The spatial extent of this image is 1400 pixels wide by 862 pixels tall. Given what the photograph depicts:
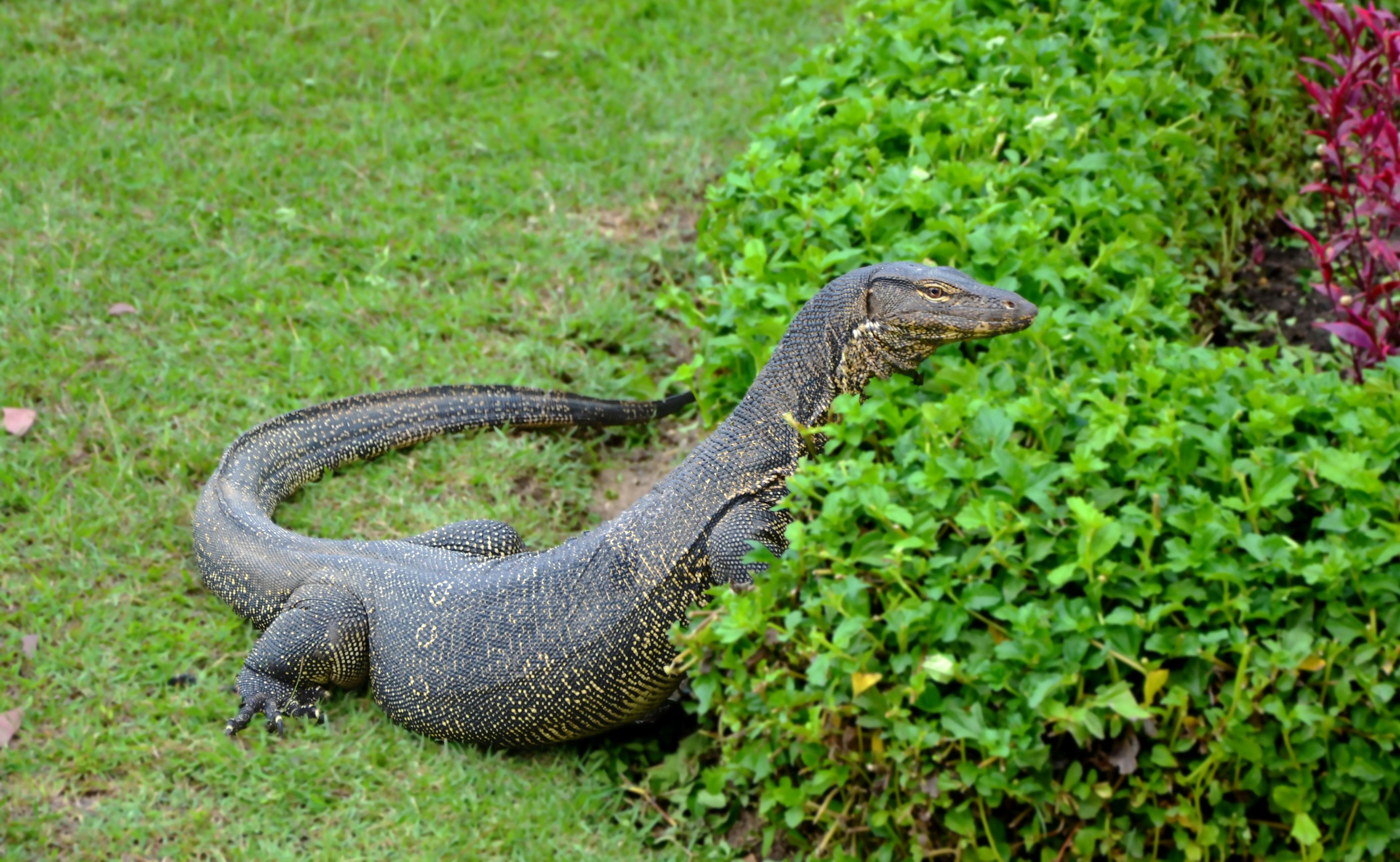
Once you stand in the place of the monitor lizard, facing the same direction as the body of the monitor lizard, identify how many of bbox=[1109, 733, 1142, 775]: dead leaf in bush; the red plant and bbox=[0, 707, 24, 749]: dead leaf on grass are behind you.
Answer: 1

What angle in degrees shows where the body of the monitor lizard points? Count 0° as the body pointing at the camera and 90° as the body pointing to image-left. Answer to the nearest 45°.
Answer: approximately 270°

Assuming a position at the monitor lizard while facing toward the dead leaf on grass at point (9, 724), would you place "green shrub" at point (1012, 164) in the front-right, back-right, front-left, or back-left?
back-right

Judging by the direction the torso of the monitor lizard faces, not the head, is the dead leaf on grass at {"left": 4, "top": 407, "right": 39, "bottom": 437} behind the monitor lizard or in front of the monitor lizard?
behind

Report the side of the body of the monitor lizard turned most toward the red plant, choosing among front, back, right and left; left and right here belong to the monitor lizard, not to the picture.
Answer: front

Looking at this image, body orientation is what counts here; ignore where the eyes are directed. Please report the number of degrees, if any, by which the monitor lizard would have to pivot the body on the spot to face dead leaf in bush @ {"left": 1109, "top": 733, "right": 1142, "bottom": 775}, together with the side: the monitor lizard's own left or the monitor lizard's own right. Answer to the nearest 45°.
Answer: approximately 45° to the monitor lizard's own right

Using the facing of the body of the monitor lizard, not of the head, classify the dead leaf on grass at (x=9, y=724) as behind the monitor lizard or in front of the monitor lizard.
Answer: behind

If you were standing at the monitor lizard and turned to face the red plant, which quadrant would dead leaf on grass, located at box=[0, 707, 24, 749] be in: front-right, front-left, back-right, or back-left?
back-left
